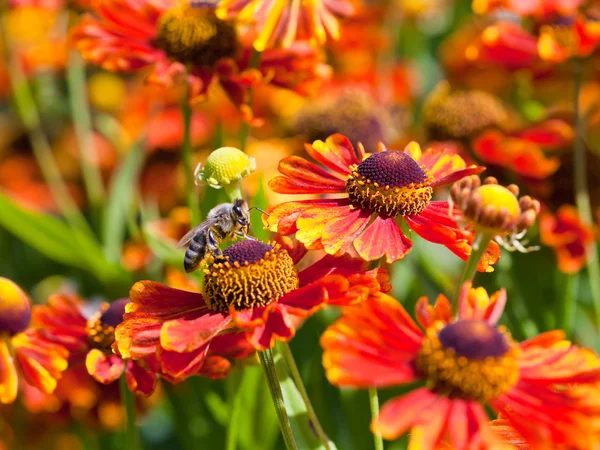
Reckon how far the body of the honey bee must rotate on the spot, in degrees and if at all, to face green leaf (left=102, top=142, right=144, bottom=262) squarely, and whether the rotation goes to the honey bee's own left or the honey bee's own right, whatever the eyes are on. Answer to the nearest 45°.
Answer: approximately 90° to the honey bee's own left

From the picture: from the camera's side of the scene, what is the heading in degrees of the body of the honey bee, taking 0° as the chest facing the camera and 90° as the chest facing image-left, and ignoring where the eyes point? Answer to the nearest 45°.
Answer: approximately 270°

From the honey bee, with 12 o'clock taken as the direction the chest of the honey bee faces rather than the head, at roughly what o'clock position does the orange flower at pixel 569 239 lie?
The orange flower is roughly at 11 o'clock from the honey bee.

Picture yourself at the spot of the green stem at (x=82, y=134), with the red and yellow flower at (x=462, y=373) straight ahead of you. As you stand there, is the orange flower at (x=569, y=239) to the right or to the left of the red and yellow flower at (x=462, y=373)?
left

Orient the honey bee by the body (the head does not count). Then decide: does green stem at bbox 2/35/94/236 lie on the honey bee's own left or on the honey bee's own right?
on the honey bee's own left
